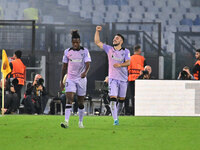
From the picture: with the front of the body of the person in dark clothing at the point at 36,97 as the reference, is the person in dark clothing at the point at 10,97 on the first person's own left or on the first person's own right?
on the first person's own right

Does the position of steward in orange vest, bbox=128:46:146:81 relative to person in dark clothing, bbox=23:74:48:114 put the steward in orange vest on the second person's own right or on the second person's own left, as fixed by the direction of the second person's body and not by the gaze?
on the second person's own left

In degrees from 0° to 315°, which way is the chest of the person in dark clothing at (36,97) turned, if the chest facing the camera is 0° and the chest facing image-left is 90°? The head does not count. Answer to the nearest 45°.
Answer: approximately 0°
